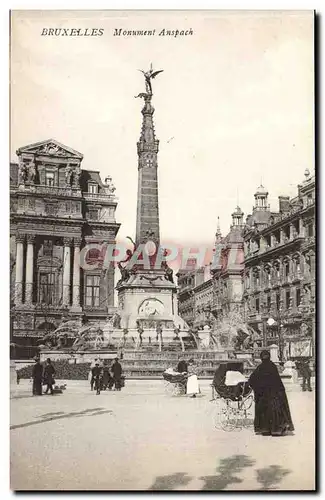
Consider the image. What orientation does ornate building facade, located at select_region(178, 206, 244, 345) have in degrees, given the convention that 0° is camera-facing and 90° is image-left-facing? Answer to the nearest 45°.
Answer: approximately 45°
